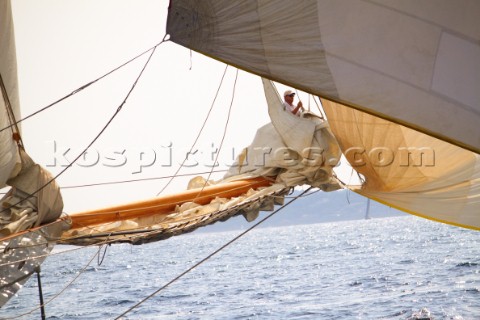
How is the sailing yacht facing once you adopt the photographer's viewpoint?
facing to the right of the viewer
